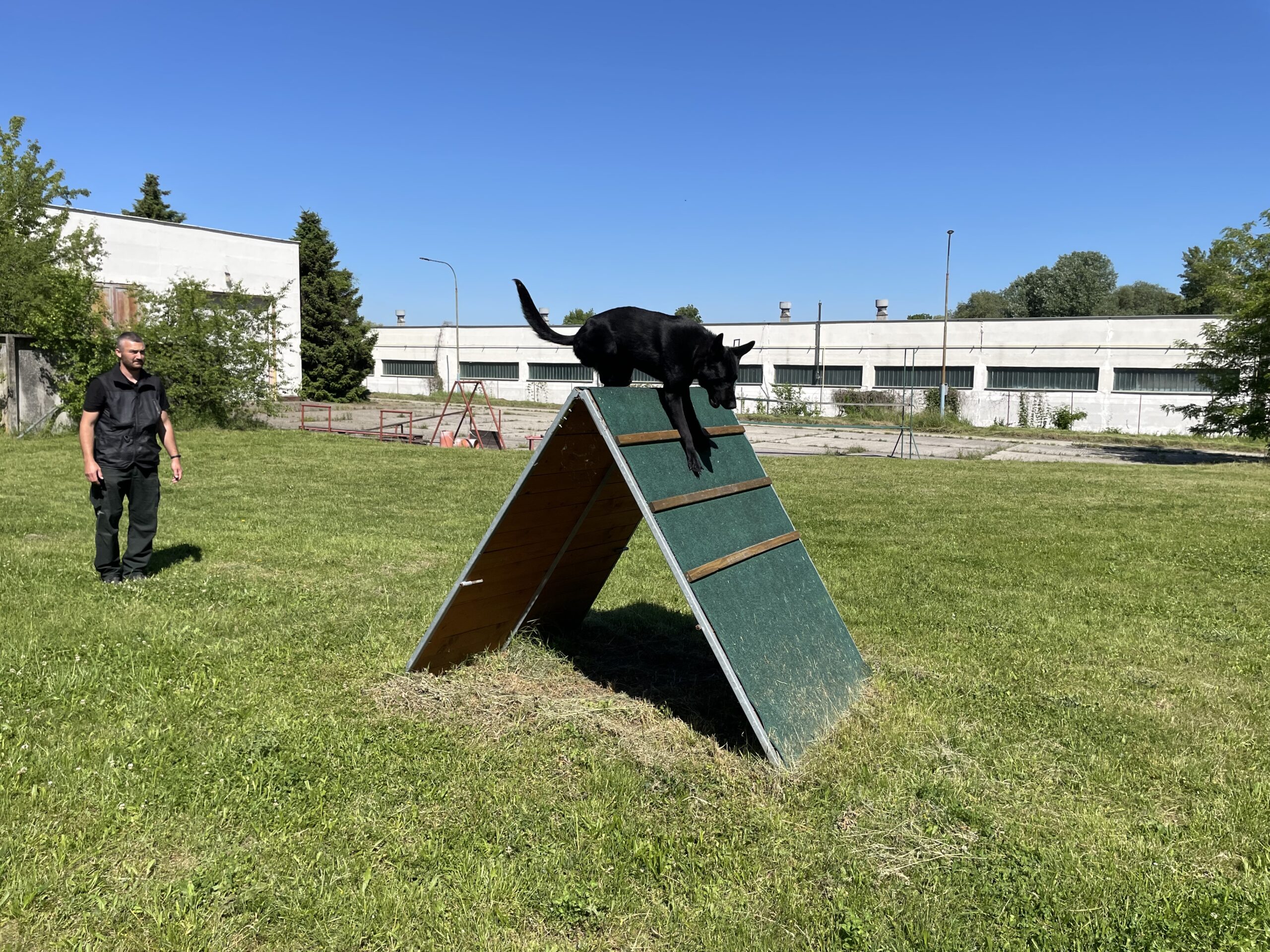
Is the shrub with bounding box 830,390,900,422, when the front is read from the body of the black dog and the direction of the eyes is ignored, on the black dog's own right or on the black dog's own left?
on the black dog's own left

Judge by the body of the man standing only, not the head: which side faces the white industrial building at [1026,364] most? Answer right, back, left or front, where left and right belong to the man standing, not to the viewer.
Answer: left

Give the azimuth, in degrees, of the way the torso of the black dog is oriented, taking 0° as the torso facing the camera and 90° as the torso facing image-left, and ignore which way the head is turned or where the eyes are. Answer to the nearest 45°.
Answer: approximately 270°

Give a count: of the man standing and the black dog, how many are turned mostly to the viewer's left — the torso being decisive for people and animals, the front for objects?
0

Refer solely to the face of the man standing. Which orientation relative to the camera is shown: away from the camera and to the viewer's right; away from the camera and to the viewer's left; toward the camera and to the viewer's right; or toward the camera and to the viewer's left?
toward the camera and to the viewer's right

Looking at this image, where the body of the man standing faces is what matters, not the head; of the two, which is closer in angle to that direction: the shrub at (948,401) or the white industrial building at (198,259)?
the shrub

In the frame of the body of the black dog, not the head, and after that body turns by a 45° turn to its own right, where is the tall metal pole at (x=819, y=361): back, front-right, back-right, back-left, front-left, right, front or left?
back-left

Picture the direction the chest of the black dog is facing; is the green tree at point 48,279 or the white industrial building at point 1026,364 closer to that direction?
the white industrial building
